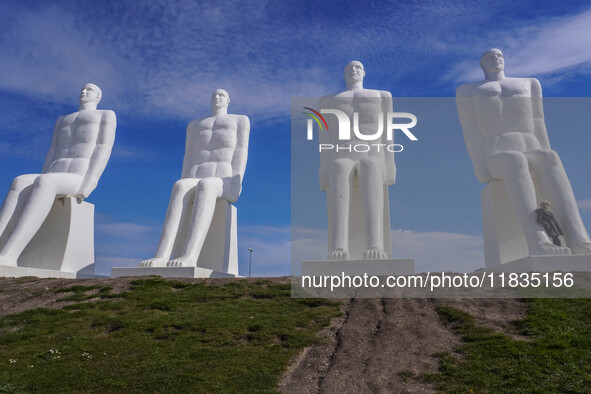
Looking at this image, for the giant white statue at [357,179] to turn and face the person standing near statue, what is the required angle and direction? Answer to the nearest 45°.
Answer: approximately 90° to its left

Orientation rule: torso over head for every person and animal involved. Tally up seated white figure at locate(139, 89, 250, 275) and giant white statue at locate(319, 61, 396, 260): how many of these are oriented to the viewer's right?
0

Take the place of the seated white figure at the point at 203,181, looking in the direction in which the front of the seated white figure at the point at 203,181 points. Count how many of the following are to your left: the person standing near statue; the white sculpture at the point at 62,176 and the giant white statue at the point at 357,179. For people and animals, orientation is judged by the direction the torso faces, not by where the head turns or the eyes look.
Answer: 2

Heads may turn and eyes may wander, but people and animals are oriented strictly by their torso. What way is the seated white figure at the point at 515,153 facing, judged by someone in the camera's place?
facing the viewer and to the right of the viewer

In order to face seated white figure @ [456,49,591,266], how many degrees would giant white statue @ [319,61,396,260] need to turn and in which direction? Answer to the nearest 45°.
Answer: approximately 90° to its left

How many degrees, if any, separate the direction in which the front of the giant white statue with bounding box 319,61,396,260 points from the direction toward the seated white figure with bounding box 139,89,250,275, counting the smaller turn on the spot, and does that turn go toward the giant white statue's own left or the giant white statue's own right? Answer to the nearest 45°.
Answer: approximately 90° to the giant white statue's own right

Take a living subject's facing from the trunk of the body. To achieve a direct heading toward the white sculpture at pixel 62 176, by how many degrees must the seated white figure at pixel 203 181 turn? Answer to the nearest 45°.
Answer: approximately 45° to its right

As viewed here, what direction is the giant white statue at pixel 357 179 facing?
toward the camera

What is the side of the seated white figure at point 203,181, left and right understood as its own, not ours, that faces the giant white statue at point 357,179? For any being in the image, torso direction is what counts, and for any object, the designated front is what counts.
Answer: left

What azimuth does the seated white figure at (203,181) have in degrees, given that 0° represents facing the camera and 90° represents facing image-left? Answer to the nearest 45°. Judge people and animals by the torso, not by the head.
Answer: approximately 45°

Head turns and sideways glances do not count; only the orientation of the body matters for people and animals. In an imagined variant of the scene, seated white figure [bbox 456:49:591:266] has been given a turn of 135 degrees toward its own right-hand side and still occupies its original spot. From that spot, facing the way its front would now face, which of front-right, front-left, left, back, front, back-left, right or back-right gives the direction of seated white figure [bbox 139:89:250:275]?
front

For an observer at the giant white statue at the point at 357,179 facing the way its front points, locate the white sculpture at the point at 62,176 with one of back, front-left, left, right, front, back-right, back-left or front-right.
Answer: right

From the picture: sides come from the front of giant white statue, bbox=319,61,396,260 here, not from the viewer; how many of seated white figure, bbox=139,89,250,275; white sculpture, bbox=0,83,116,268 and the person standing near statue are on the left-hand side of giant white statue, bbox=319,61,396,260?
1
